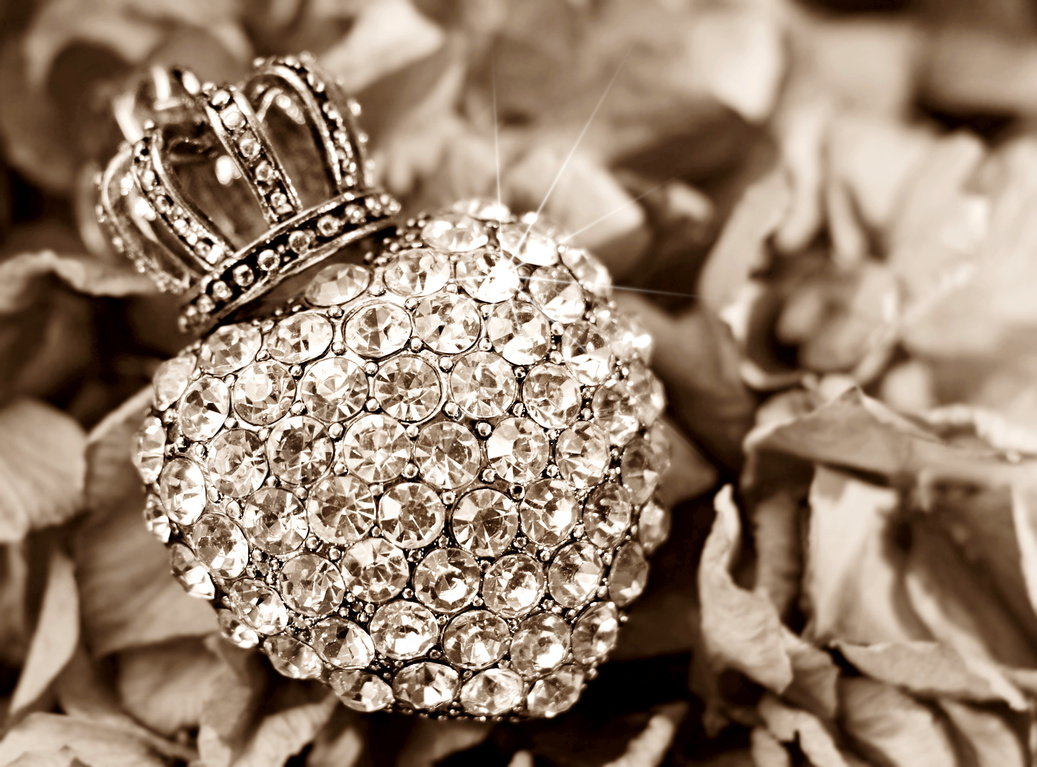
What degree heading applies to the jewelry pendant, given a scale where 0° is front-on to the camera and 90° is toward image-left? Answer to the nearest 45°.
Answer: approximately 0°
